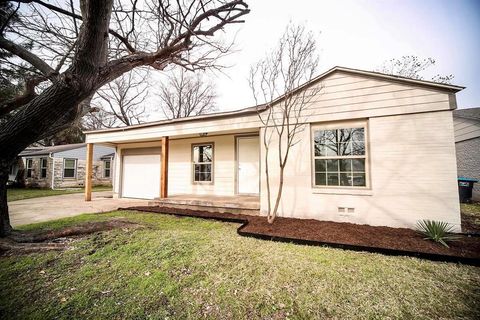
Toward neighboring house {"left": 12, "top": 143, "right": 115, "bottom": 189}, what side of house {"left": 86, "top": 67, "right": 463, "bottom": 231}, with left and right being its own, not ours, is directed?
right

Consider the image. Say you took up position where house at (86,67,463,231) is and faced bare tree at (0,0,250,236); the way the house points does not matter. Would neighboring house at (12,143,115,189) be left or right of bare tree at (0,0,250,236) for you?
right

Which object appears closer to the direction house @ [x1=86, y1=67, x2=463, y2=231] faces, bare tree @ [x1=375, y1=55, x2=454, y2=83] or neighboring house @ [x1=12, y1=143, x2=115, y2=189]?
the neighboring house

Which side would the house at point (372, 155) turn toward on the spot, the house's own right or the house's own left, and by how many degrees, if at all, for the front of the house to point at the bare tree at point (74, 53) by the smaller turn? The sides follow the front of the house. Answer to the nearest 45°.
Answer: approximately 45° to the house's own right

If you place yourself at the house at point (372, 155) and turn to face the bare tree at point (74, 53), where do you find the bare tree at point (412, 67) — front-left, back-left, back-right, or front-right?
back-right

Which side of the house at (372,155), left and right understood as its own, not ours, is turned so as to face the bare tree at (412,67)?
back

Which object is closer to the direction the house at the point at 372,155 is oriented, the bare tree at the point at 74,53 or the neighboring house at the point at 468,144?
the bare tree
